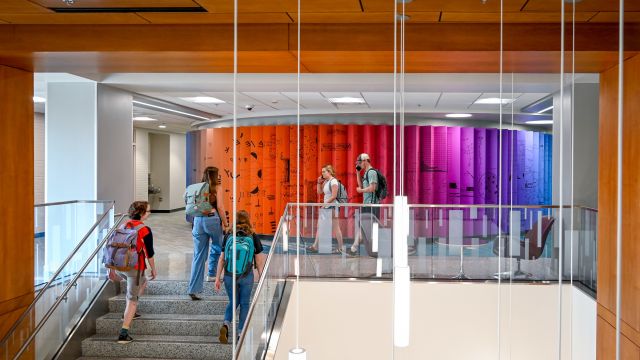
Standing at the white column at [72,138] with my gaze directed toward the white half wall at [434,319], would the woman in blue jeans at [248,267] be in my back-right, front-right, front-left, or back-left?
front-right

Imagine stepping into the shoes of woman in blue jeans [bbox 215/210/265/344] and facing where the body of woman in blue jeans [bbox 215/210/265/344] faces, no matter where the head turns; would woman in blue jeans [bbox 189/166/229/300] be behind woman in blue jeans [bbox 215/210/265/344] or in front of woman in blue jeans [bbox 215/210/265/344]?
in front

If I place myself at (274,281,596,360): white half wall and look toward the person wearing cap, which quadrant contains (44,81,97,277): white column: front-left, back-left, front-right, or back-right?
front-left

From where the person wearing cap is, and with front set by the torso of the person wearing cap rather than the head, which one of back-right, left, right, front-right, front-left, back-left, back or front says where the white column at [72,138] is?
front

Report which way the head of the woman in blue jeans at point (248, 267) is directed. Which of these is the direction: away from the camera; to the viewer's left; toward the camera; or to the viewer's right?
away from the camera

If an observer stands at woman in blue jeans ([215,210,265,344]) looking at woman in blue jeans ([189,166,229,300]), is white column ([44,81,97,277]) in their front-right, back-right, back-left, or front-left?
front-left

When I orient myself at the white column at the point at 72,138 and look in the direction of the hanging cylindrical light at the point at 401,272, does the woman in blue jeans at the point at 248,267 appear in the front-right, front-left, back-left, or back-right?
front-left

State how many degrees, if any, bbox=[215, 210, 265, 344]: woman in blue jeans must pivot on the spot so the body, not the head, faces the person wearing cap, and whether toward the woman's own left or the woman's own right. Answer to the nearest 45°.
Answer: approximately 45° to the woman's own right

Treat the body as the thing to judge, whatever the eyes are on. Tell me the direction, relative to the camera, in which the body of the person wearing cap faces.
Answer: to the viewer's left

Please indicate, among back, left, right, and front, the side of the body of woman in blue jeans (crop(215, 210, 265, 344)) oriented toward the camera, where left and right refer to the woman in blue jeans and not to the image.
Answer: back

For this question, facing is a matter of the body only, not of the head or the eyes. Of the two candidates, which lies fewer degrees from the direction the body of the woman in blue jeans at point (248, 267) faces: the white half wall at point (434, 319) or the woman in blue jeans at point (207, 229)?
the woman in blue jeans

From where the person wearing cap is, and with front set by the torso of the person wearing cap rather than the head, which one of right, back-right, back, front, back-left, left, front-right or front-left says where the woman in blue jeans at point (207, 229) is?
front-left

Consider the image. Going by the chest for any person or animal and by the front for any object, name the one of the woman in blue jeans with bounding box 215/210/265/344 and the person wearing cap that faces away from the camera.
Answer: the woman in blue jeans

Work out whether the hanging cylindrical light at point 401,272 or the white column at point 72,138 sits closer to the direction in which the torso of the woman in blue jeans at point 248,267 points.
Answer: the white column

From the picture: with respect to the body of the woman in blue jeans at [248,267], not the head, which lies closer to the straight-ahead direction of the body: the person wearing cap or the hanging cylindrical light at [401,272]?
the person wearing cap

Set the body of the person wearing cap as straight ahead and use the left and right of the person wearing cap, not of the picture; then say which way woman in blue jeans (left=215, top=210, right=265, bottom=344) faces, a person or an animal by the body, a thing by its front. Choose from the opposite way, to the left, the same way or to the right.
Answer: to the right

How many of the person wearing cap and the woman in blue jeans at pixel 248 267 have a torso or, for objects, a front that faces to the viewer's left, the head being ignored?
1
